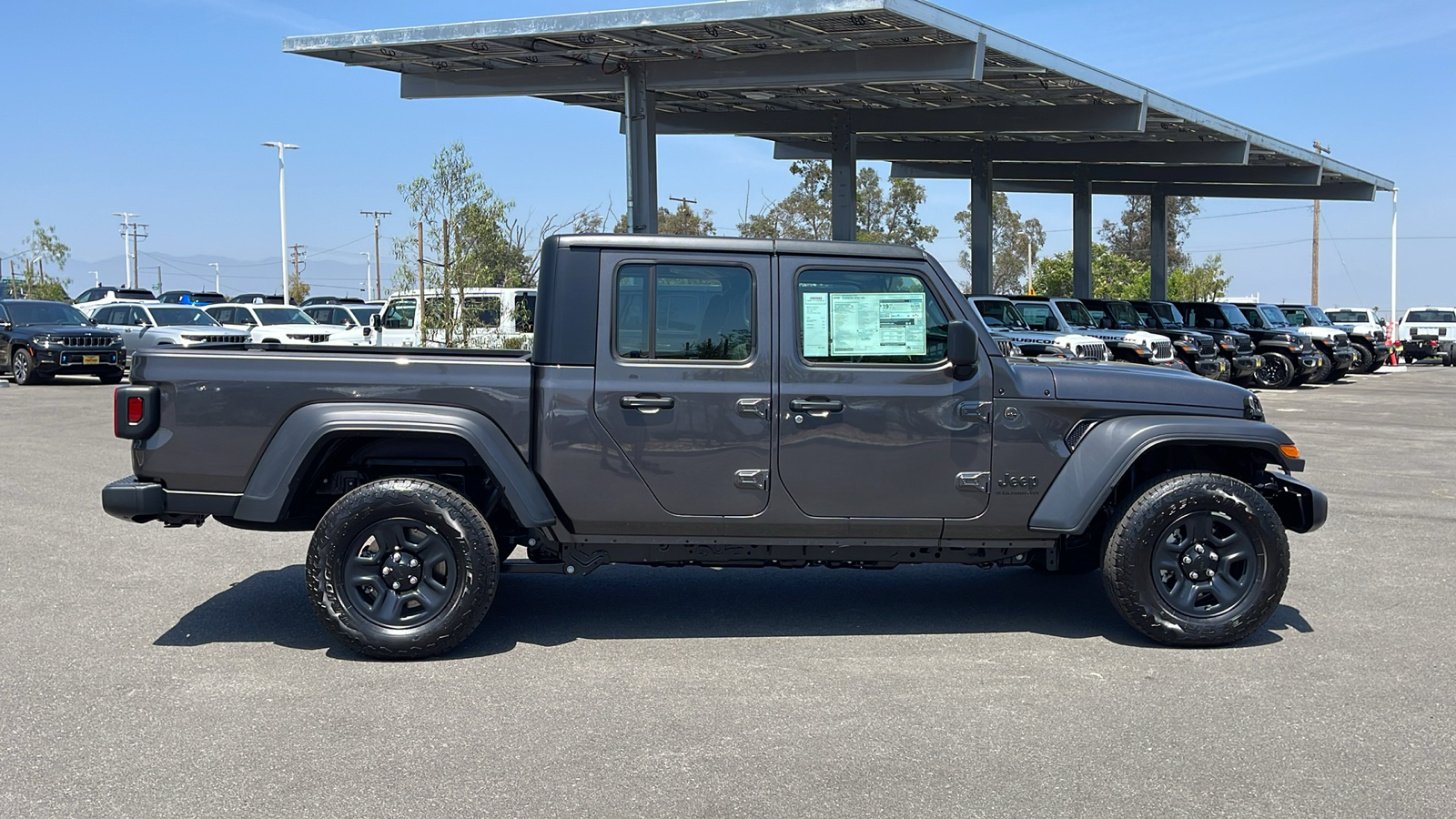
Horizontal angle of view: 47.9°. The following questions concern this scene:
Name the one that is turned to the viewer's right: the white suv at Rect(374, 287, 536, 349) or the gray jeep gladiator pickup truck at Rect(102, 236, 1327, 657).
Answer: the gray jeep gladiator pickup truck

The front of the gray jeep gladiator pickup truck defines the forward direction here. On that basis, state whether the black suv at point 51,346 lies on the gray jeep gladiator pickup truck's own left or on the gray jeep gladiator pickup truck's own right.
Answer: on the gray jeep gladiator pickup truck's own left

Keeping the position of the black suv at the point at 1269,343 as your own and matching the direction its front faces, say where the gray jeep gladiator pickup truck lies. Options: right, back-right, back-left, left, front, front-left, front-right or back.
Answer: front-right

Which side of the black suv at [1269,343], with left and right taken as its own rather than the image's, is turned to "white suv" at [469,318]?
right

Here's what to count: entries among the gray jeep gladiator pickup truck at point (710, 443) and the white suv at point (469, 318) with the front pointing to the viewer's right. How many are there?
1

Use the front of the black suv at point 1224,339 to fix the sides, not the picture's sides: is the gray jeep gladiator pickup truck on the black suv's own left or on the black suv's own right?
on the black suv's own right

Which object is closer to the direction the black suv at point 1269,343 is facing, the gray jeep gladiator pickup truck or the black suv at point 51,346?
the gray jeep gladiator pickup truck

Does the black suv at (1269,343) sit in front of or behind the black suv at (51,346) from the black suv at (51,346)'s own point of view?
in front

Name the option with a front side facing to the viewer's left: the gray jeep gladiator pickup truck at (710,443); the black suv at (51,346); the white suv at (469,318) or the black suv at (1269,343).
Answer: the white suv

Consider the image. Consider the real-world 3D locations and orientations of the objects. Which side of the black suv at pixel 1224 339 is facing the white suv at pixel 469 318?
right

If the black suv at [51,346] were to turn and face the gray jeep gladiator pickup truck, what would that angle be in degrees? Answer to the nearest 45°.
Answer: approximately 45° to its right

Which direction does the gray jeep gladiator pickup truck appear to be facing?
to the viewer's right

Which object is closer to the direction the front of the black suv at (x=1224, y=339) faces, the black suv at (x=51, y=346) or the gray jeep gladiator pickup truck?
the gray jeep gladiator pickup truck
